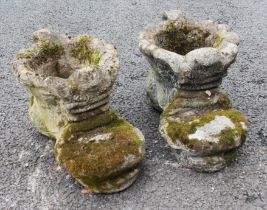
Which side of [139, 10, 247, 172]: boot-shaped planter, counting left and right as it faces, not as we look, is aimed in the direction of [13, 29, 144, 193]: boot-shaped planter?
right

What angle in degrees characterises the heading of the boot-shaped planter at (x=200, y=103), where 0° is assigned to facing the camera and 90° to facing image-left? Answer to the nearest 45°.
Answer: approximately 315°

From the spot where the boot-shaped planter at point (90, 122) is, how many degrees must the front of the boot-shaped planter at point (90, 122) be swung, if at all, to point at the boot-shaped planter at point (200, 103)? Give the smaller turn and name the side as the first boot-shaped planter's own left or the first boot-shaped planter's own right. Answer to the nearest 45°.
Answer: approximately 45° to the first boot-shaped planter's own left

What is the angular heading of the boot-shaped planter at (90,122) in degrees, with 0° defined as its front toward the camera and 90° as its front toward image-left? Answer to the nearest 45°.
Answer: approximately 315°
